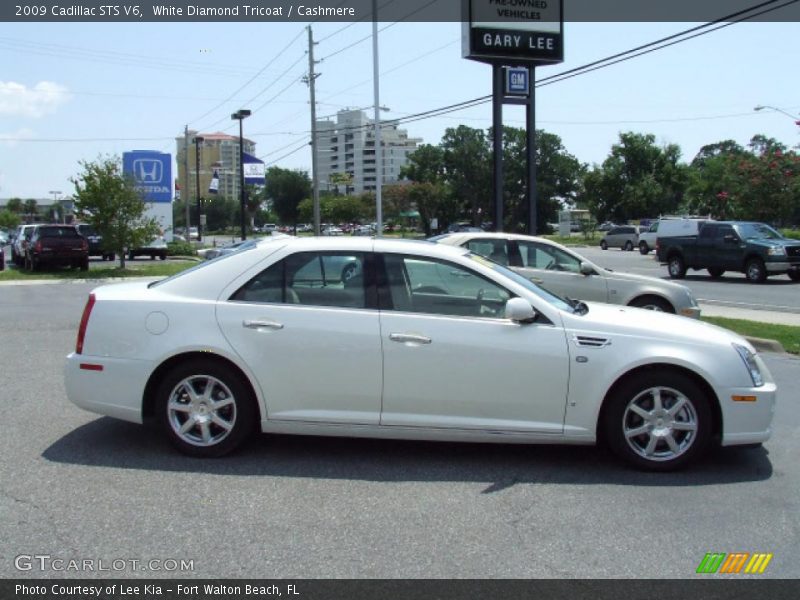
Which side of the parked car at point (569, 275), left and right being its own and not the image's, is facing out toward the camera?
right

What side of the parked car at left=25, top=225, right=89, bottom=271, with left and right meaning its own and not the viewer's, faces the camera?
back

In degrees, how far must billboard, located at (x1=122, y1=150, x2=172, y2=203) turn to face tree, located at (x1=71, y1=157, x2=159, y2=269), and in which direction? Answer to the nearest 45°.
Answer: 0° — it already faces it

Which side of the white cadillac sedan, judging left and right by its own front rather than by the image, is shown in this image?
right

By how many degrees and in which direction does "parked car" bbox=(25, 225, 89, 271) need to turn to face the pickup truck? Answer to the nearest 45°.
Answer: approximately 135° to its right

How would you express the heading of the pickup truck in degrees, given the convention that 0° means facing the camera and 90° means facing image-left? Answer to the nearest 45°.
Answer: approximately 315°

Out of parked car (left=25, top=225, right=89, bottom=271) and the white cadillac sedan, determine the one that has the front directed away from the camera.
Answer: the parked car

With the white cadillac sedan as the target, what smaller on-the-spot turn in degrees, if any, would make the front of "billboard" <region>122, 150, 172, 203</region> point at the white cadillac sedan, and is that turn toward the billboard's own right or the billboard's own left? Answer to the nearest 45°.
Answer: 0° — it already faces it

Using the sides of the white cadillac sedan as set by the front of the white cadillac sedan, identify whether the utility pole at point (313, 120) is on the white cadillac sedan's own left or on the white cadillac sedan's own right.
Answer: on the white cadillac sedan's own left

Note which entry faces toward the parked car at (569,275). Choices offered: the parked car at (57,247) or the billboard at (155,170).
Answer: the billboard
